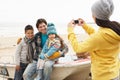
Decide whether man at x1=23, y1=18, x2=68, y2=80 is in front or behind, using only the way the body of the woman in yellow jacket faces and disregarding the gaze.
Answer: in front

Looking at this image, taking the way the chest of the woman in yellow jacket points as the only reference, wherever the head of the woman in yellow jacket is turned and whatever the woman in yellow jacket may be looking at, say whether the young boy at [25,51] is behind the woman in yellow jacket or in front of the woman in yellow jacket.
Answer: in front

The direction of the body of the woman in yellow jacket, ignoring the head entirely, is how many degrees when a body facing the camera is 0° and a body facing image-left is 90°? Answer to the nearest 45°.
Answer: approximately 135°

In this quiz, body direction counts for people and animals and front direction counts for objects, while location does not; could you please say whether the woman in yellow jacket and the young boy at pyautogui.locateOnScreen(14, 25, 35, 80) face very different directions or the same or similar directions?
very different directions

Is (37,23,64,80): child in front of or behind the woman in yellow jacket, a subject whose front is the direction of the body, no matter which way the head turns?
in front

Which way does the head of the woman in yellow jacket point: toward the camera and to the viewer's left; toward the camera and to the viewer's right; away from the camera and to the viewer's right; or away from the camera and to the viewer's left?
away from the camera and to the viewer's left

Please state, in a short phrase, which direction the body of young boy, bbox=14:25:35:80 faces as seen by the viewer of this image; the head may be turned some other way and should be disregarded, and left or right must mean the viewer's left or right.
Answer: facing the viewer and to the right of the viewer
